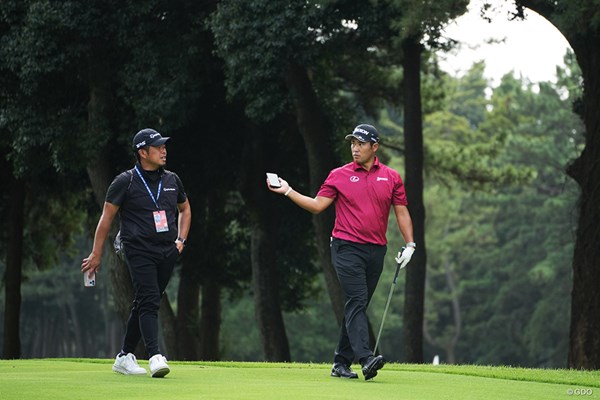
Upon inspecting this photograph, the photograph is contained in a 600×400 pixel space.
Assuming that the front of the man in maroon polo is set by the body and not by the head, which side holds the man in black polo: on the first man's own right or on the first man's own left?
on the first man's own right

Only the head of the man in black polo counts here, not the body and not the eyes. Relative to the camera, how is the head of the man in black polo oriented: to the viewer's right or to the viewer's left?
to the viewer's right

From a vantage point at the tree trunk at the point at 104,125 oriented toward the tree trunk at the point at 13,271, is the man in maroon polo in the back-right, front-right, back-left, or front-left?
back-left

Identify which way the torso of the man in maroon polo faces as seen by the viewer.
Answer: toward the camera

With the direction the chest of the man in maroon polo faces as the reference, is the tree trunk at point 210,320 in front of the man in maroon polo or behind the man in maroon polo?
behind

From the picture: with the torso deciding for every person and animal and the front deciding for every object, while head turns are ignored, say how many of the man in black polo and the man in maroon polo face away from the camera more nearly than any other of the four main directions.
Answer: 0
